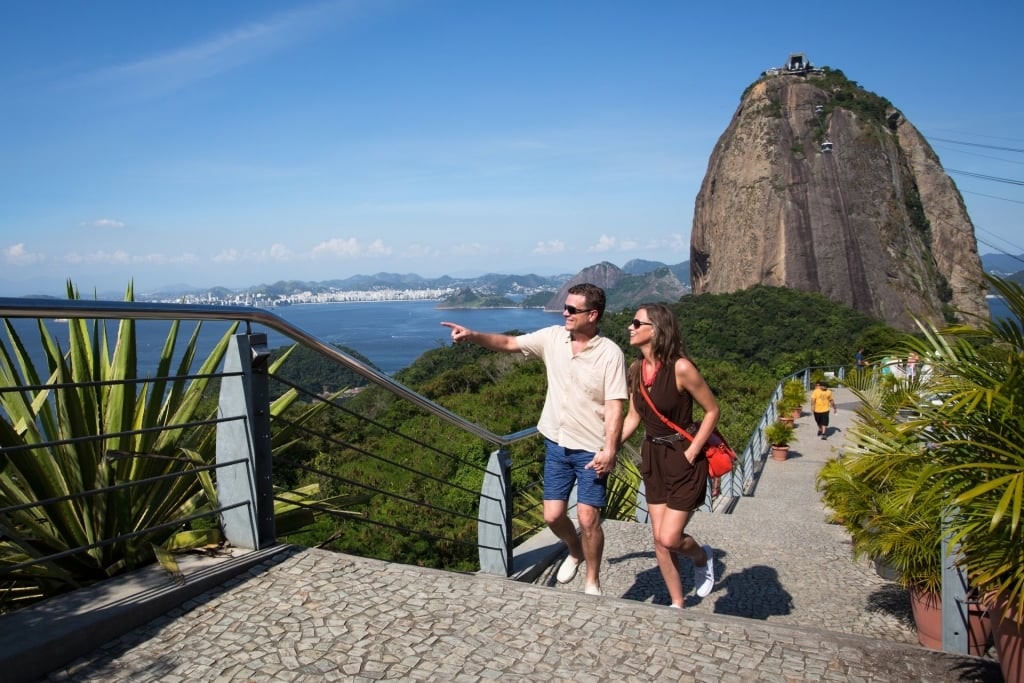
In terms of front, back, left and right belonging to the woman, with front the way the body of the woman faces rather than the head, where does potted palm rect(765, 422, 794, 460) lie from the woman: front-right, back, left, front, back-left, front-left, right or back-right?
back-right

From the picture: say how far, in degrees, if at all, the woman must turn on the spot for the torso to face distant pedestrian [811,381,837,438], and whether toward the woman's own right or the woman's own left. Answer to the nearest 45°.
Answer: approximately 135° to the woman's own right

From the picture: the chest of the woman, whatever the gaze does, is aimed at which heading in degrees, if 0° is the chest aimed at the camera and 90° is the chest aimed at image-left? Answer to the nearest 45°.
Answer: approximately 45°

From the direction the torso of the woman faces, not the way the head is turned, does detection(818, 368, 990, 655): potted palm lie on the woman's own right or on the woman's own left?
on the woman's own left

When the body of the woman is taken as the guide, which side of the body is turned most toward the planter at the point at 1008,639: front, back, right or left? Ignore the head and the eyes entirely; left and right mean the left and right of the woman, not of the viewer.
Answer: left

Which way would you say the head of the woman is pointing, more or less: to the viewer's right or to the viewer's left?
to the viewer's left

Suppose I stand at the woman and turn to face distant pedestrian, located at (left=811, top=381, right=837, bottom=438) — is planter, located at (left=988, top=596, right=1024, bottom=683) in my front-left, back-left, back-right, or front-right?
back-right

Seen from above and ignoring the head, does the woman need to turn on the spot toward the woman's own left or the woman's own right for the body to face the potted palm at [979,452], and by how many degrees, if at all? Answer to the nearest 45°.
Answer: approximately 90° to the woman's own left
